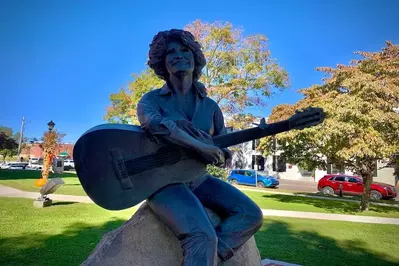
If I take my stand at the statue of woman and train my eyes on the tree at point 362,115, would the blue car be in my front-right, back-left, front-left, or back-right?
front-left
